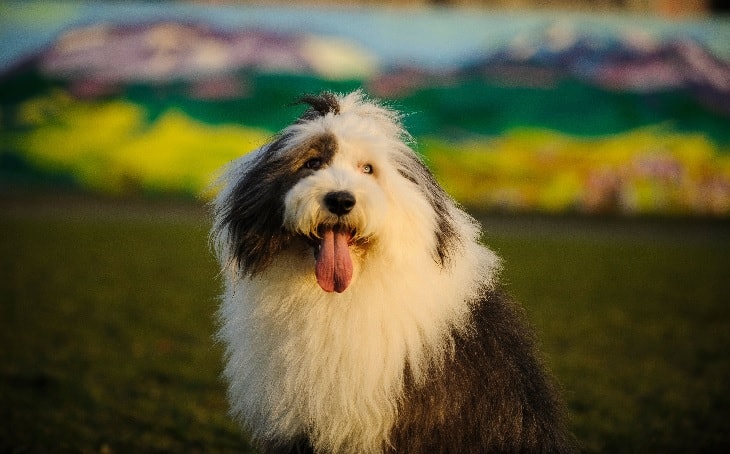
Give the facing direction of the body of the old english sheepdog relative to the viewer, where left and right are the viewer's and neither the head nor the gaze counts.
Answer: facing the viewer and to the left of the viewer
